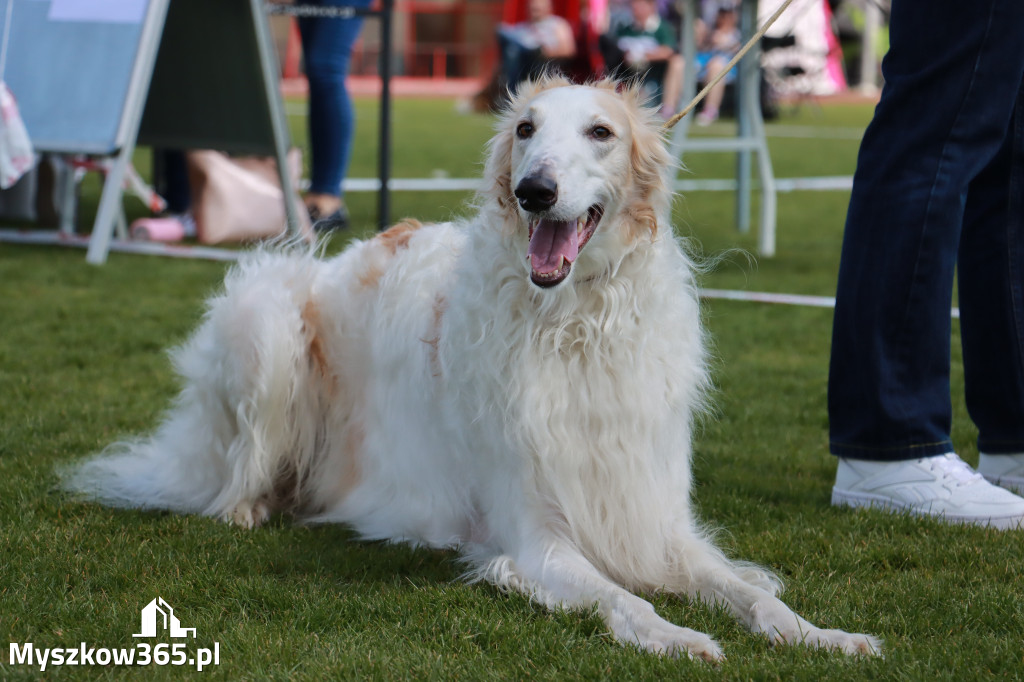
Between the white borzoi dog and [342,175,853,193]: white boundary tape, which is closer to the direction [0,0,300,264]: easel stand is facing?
the white borzoi dog

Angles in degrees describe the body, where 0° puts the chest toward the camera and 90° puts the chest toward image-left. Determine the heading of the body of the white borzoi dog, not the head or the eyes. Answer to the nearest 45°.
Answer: approximately 315°

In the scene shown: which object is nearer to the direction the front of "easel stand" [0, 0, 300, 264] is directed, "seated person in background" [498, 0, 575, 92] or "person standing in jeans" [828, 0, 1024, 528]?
the person standing in jeans

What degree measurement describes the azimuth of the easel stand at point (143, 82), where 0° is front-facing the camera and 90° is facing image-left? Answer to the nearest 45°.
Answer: approximately 45°

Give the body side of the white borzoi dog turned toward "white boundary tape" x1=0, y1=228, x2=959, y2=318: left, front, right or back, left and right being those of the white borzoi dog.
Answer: back

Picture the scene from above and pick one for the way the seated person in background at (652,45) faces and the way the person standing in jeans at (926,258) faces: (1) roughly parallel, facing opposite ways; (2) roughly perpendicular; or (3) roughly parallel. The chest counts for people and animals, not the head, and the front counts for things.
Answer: roughly perpendicular

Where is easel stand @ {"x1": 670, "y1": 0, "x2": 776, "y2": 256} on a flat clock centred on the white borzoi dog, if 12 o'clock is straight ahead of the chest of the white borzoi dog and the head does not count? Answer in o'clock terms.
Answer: The easel stand is roughly at 8 o'clock from the white borzoi dog.

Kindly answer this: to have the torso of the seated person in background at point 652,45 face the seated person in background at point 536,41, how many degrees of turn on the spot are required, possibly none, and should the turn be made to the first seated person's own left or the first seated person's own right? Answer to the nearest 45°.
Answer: approximately 45° to the first seated person's own right

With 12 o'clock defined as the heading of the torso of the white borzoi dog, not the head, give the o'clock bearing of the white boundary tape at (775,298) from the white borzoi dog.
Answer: The white boundary tape is roughly at 8 o'clock from the white borzoi dog.

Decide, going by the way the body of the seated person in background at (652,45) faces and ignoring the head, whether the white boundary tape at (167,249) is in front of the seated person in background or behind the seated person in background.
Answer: in front

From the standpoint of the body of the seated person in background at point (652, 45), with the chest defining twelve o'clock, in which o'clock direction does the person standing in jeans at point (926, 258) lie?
The person standing in jeans is roughly at 12 o'clock from the seated person in background.
